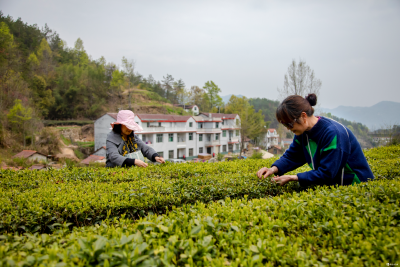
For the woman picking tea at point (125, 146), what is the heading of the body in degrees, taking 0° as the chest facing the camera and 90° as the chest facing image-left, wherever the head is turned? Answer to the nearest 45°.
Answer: approximately 315°

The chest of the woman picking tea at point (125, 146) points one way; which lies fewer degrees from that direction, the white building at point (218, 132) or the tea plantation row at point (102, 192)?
the tea plantation row

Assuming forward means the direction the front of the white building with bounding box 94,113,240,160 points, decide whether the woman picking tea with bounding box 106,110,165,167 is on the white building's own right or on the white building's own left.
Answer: on the white building's own right

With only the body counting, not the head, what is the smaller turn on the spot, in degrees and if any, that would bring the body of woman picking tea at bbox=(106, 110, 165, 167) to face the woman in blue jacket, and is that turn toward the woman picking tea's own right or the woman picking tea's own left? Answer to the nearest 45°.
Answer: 0° — they already face them

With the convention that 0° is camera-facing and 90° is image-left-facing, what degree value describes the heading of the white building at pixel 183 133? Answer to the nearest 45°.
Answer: approximately 315°

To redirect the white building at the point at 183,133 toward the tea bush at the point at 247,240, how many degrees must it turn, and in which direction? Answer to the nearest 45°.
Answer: approximately 45° to its right

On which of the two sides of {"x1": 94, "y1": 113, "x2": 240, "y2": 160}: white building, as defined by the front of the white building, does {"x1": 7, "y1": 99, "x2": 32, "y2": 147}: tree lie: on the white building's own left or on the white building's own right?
on the white building's own right

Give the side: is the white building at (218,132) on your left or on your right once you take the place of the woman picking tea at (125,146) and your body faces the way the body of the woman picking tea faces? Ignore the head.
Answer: on your left
